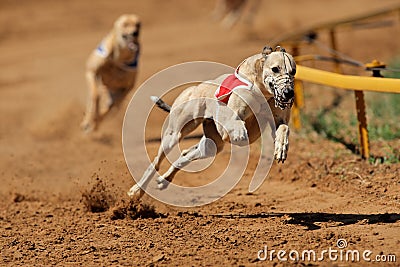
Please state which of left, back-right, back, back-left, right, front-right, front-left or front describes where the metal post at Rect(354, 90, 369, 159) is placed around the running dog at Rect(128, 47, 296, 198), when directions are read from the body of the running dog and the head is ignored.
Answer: left

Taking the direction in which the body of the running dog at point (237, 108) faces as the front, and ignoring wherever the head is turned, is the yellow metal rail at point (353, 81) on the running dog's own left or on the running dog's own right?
on the running dog's own left

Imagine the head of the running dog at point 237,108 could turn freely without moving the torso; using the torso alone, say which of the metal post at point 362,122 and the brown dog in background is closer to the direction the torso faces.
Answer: the metal post

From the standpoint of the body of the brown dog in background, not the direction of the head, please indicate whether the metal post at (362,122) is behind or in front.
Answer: in front

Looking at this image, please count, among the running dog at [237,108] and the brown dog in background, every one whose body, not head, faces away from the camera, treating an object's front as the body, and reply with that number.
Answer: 0

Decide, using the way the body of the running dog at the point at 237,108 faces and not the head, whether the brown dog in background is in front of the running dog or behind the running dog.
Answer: behind

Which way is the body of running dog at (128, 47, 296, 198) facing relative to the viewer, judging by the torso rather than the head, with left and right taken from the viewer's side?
facing the viewer and to the right of the viewer

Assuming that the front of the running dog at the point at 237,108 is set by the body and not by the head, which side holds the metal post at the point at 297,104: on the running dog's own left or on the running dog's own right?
on the running dog's own left

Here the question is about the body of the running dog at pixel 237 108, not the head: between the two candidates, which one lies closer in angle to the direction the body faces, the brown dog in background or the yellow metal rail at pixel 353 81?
the yellow metal rail
